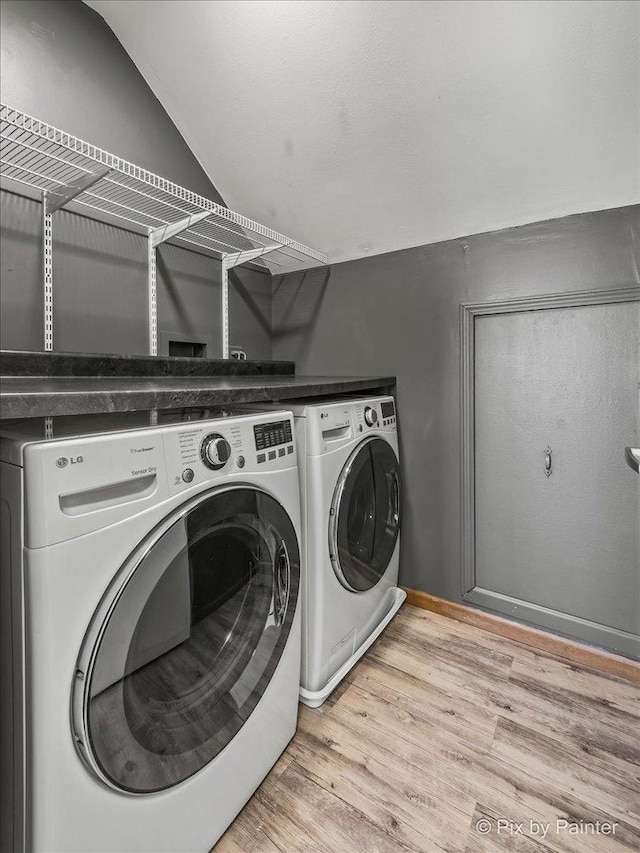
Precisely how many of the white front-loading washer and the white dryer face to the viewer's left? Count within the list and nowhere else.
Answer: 0

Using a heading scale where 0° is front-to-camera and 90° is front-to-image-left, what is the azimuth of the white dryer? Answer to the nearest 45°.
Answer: approximately 315°

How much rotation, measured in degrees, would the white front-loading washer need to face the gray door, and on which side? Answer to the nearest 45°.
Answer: approximately 45° to its left

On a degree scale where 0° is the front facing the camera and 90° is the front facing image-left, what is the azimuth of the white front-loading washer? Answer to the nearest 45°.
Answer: approximately 315°
